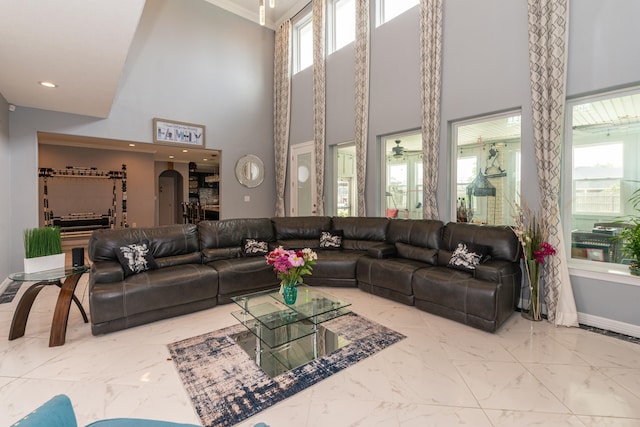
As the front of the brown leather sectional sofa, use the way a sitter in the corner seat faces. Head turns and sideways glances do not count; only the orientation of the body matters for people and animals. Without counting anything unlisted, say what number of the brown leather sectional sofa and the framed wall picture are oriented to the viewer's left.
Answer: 0

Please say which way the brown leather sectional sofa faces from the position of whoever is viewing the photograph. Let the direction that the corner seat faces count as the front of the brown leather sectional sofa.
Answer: facing the viewer

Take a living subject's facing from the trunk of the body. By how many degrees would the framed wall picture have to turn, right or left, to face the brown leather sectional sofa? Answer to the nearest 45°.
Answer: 0° — it already faces it

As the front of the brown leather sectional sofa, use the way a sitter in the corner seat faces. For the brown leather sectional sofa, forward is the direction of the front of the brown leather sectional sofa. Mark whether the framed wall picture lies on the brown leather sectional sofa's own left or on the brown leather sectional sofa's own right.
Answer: on the brown leather sectional sofa's own right

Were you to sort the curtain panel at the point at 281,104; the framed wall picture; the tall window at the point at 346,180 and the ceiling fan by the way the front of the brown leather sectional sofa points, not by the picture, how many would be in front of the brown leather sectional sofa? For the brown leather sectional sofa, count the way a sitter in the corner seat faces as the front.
0

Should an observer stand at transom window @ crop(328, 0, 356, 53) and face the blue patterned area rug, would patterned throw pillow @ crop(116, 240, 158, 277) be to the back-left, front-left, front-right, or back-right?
front-right

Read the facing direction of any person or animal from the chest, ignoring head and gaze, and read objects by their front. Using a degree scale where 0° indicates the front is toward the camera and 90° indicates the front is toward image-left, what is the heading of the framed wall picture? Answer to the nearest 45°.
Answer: approximately 315°

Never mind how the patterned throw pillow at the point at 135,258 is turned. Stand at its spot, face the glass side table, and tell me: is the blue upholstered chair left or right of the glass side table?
left

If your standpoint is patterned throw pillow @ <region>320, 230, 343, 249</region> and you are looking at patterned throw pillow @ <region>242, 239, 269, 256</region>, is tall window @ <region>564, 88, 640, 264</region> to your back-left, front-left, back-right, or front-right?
back-left

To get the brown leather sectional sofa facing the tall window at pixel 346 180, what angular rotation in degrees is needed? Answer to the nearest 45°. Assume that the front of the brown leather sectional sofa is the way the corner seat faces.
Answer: approximately 180°
